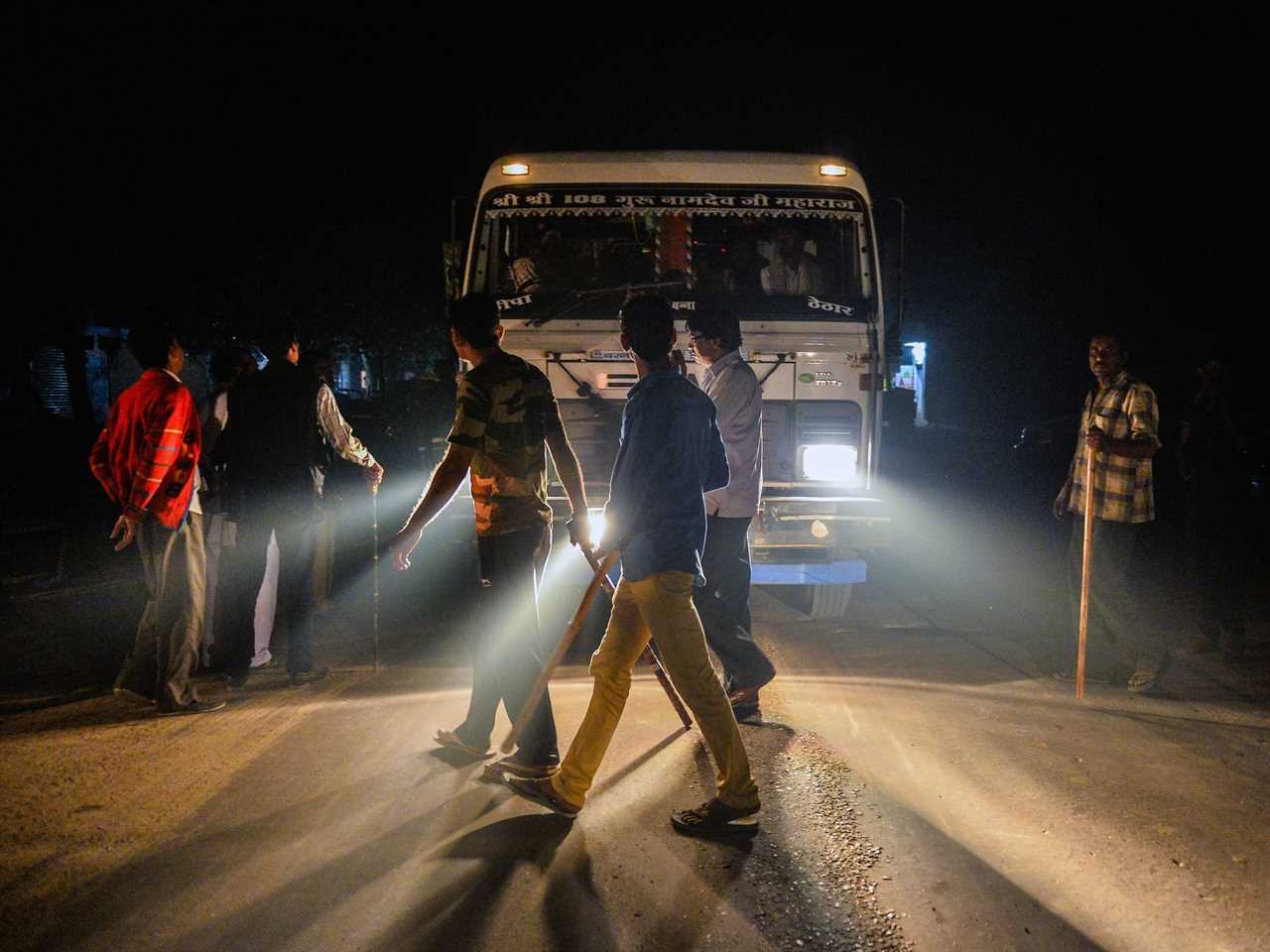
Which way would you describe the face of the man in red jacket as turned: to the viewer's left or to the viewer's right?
to the viewer's right

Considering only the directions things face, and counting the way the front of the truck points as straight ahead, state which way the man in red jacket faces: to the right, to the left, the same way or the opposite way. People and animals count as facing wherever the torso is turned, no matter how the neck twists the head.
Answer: the opposite way

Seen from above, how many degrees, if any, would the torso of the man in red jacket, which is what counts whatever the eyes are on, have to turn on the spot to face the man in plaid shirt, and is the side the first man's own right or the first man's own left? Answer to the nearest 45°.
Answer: approximately 45° to the first man's own right

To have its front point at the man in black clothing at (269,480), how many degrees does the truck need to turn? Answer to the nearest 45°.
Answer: approximately 45° to its right

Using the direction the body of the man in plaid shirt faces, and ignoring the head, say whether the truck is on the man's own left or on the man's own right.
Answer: on the man's own right

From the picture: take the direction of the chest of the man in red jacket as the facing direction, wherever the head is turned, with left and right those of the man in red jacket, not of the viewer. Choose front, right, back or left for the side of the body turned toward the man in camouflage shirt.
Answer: right

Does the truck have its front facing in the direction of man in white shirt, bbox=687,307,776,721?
yes

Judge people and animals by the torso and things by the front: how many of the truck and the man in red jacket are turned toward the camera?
1

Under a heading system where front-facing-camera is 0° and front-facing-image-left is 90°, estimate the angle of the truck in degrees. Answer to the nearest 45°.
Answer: approximately 0°

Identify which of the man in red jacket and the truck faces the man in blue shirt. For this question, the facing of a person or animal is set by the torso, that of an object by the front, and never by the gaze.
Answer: the truck
